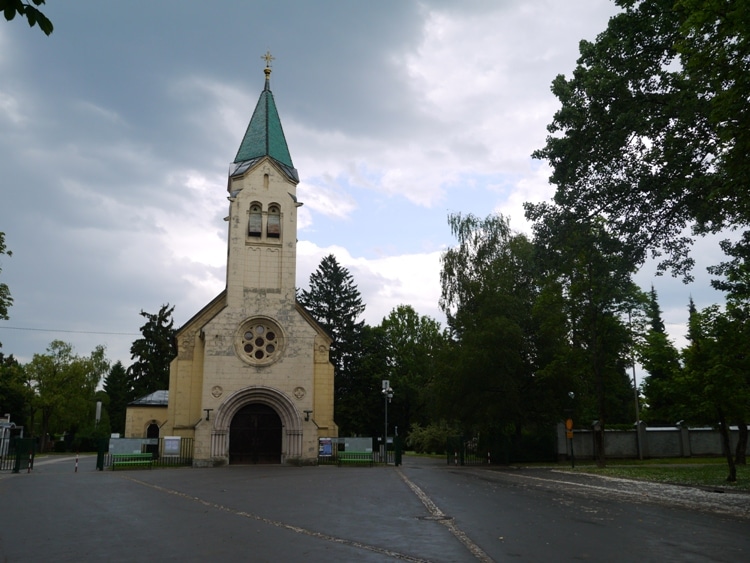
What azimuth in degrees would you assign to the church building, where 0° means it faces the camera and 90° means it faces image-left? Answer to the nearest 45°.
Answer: approximately 0°

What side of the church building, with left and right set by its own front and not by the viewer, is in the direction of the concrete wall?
left

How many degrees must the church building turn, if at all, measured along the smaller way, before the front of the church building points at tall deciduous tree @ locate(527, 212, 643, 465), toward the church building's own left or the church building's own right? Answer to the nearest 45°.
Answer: approximately 90° to the church building's own left

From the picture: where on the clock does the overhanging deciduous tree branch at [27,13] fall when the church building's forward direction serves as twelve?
The overhanging deciduous tree branch is roughly at 12 o'clock from the church building.

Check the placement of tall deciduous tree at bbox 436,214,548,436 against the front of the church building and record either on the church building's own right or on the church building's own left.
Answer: on the church building's own left

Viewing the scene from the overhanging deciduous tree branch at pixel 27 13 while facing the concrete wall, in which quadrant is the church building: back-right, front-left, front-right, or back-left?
front-left

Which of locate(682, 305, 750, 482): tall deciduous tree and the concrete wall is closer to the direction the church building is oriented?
the tall deciduous tree

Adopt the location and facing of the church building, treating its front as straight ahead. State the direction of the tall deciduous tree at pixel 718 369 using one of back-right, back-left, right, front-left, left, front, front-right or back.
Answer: front-left
